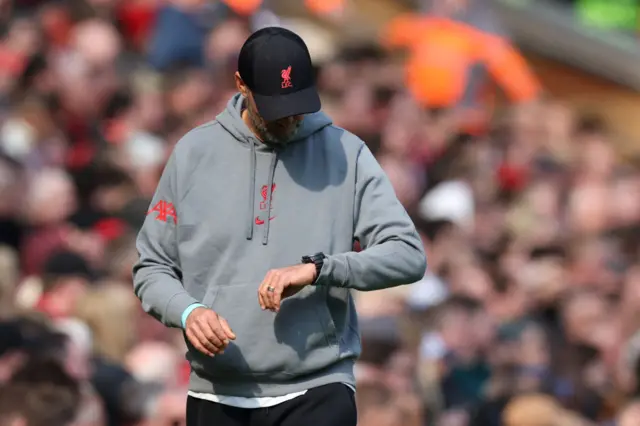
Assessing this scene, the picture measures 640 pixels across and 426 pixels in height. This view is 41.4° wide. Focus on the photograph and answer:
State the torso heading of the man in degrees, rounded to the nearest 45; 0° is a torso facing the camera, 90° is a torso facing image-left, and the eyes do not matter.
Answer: approximately 0°
